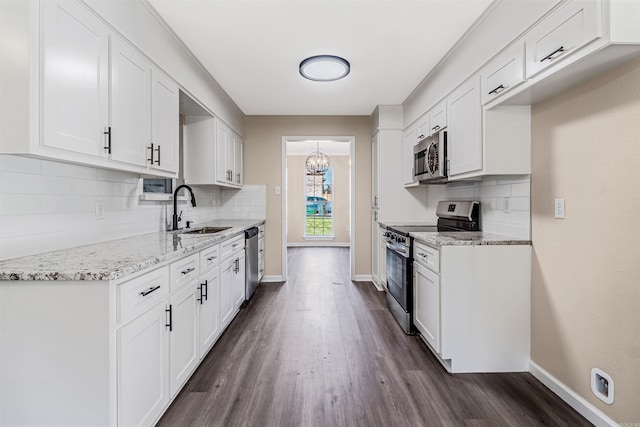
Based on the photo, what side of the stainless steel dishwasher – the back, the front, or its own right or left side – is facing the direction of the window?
left

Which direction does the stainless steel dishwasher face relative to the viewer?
to the viewer's right

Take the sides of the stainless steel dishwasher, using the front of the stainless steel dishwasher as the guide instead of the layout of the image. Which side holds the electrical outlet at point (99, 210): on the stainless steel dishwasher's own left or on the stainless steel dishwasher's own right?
on the stainless steel dishwasher's own right

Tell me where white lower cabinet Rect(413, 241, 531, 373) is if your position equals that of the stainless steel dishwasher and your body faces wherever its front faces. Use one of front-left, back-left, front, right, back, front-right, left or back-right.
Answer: front-right

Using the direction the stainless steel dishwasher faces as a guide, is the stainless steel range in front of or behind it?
in front

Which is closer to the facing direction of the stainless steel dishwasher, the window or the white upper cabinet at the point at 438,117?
the white upper cabinet

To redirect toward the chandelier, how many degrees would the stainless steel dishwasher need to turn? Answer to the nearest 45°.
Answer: approximately 45° to its left
